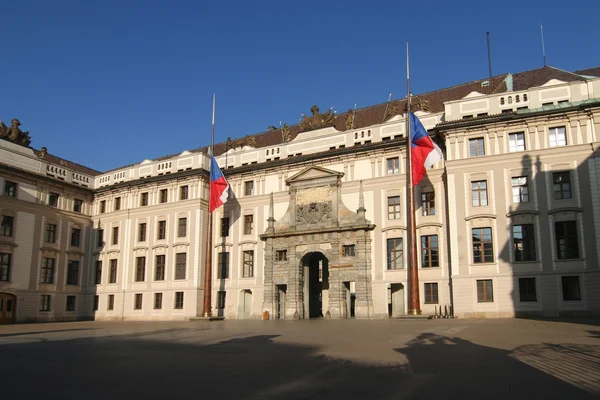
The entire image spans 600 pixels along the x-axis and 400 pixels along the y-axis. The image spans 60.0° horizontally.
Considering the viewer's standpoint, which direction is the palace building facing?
facing the viewer and to the left of the viewer
